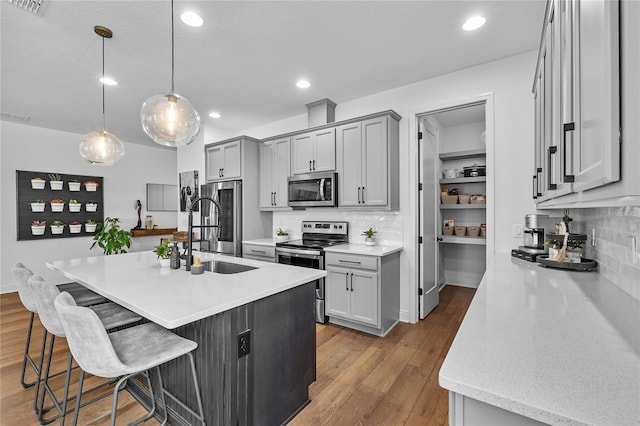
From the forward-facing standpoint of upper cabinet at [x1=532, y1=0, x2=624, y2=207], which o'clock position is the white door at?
The white door is roughly at 2 o'clock from the upper cabinet.

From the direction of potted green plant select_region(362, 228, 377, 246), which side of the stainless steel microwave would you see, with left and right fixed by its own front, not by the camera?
left

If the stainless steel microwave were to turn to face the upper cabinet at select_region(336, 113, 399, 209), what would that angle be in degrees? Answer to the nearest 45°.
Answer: approximately 90° to its left

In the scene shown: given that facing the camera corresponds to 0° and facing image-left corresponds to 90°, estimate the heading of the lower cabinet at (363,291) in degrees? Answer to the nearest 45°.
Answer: approximately 45°

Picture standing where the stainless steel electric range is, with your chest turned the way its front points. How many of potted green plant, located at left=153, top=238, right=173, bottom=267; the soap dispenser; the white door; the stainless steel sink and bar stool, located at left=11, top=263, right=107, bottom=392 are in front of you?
4

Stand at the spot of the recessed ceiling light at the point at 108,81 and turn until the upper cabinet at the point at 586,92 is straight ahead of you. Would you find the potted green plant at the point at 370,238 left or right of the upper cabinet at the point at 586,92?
left

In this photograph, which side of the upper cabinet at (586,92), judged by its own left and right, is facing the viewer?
left

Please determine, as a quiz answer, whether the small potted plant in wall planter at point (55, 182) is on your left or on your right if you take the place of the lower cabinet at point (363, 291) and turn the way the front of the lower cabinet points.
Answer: on your right
